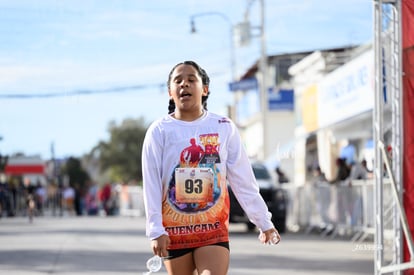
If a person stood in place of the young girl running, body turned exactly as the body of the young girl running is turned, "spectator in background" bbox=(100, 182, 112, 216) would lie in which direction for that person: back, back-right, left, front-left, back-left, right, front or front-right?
back

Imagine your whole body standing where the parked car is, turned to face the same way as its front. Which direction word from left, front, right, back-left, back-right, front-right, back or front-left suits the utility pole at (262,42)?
back-left

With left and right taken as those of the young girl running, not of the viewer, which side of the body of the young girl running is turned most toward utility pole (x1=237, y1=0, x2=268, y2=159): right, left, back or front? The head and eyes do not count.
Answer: back

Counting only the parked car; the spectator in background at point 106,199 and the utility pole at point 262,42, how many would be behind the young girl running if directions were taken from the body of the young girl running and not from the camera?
3

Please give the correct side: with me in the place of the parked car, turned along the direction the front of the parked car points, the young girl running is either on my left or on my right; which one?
on my right

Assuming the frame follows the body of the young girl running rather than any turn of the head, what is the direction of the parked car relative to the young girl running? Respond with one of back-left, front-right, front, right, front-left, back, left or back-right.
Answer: back

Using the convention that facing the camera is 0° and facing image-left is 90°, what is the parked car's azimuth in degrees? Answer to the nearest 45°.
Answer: approximately 315°

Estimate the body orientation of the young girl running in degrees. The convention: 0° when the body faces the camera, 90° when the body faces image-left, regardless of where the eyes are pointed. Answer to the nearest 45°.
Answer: approximately 0°
